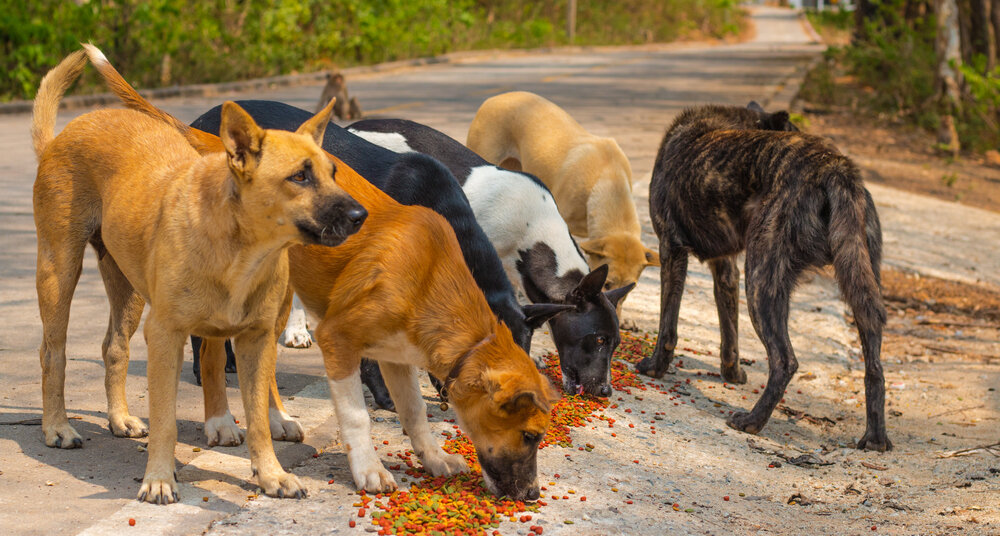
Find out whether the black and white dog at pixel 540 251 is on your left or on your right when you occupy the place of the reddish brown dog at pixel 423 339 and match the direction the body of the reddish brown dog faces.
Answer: on your left

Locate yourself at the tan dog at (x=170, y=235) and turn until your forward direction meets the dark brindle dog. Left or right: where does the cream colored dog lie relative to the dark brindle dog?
left

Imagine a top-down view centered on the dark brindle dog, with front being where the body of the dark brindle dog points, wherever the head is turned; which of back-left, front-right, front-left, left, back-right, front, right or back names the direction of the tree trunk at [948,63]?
front-right

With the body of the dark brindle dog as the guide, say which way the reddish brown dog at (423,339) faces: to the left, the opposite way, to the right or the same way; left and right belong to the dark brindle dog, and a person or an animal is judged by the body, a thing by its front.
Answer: the opposite way

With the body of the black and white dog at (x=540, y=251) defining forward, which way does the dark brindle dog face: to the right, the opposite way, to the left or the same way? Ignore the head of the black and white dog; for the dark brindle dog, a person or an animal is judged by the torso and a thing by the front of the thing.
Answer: the opposite way

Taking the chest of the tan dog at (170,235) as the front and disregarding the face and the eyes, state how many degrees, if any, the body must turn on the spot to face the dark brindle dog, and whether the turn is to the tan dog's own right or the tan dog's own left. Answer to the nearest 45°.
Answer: approximately 45° to the tan dog's own left
